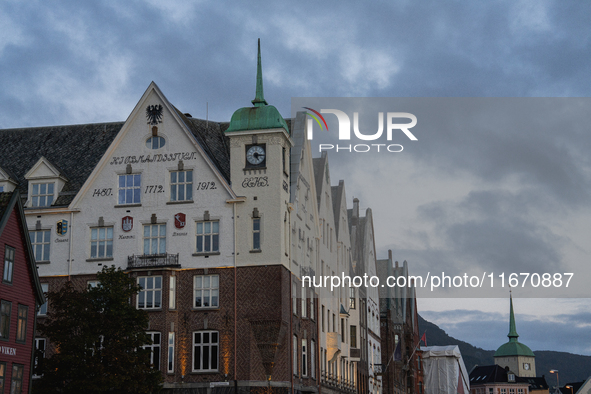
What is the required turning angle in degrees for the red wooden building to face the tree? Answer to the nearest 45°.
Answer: approximately 45° to its left

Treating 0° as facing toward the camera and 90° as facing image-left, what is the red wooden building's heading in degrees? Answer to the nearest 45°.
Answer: approximately 315°
